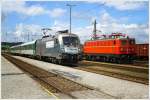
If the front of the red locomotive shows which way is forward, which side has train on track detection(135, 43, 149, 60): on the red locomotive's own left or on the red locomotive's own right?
on the red locomotive's own left
